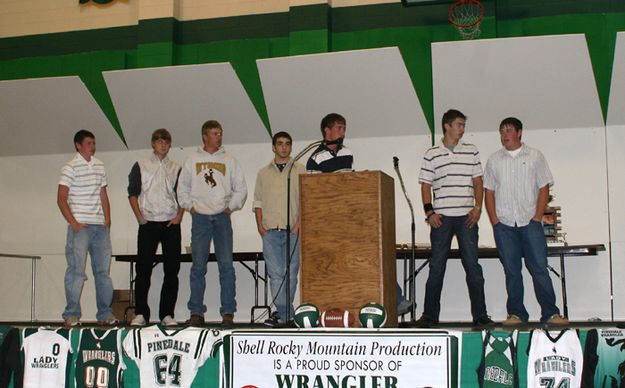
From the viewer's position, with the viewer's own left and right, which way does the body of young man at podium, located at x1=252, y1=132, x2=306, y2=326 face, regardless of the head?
facing the viewer

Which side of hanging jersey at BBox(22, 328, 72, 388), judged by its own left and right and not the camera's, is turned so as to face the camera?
front

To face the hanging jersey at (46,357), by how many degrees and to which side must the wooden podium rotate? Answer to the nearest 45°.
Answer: approximately 90° to its right

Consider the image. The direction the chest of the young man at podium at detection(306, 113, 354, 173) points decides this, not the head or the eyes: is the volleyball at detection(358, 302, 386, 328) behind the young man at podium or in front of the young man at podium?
in front

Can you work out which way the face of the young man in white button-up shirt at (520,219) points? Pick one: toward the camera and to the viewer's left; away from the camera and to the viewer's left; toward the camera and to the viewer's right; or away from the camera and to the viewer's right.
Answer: toward the camera and to the viewer's left

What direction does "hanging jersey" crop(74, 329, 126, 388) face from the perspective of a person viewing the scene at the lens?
facing the viewer

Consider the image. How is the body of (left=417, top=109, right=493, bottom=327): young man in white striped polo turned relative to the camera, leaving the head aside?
toward the camera

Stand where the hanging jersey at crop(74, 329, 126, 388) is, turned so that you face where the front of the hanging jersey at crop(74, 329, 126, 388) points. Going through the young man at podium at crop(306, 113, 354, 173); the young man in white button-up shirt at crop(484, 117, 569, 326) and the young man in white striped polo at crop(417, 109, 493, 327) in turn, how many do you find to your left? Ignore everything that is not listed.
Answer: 3

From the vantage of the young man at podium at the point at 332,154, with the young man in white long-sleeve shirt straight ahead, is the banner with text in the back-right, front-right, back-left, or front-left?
back-left

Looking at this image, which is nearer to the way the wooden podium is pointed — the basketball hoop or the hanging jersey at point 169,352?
the hanging jersey

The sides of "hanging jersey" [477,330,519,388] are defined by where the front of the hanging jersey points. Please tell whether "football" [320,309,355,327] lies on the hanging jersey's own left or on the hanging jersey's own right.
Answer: on the hanging jersey's own right
